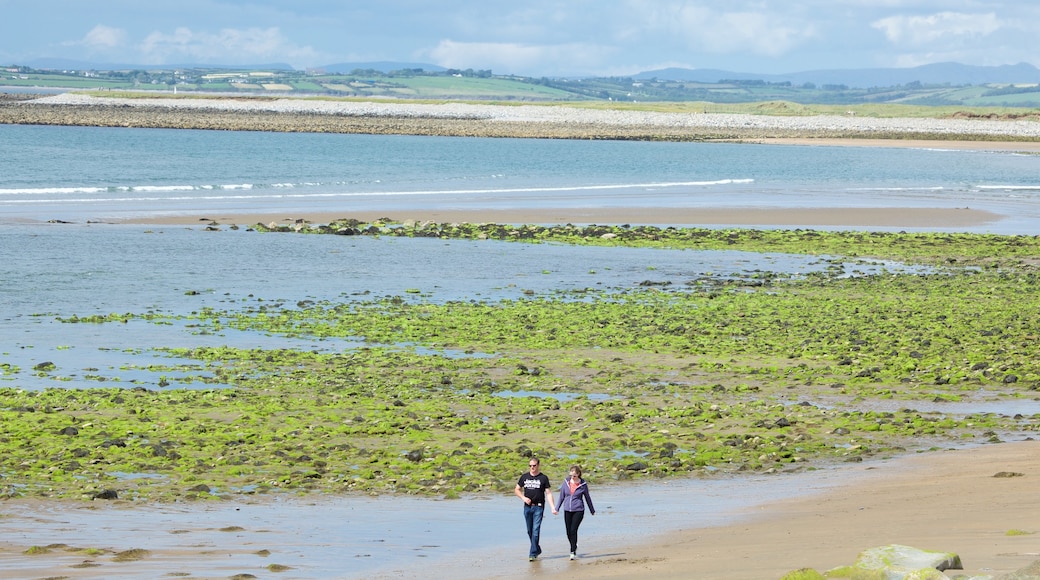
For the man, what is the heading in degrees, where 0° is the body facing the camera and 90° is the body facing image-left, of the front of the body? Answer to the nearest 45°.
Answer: approximately 0°

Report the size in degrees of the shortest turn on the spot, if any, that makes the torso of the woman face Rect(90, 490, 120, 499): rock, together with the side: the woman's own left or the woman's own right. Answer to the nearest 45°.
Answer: approximately 90° to the woman's own right

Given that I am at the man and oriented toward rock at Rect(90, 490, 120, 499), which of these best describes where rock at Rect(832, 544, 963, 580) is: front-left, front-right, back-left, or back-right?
back-left

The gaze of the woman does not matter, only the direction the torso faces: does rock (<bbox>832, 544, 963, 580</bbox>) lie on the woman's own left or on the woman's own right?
on the woman's own left

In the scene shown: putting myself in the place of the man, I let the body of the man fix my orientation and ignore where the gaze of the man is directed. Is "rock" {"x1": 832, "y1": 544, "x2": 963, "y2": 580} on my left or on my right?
on my left

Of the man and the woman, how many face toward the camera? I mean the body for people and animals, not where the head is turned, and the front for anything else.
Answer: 2

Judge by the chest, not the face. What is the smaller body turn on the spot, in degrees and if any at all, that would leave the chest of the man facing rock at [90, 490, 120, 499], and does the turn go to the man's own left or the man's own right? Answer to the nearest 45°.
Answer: approximately 90° to the man's own right
